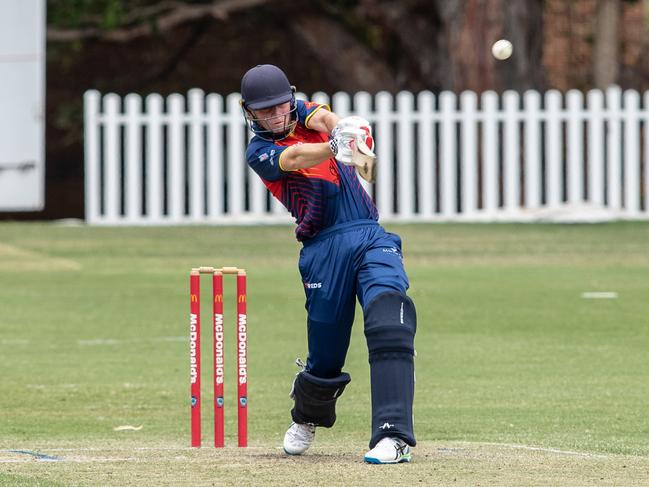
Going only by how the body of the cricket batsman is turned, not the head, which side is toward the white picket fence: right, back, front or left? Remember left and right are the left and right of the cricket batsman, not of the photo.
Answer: back

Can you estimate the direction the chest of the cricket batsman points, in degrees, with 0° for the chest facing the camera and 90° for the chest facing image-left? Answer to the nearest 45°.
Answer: approximately 0°
